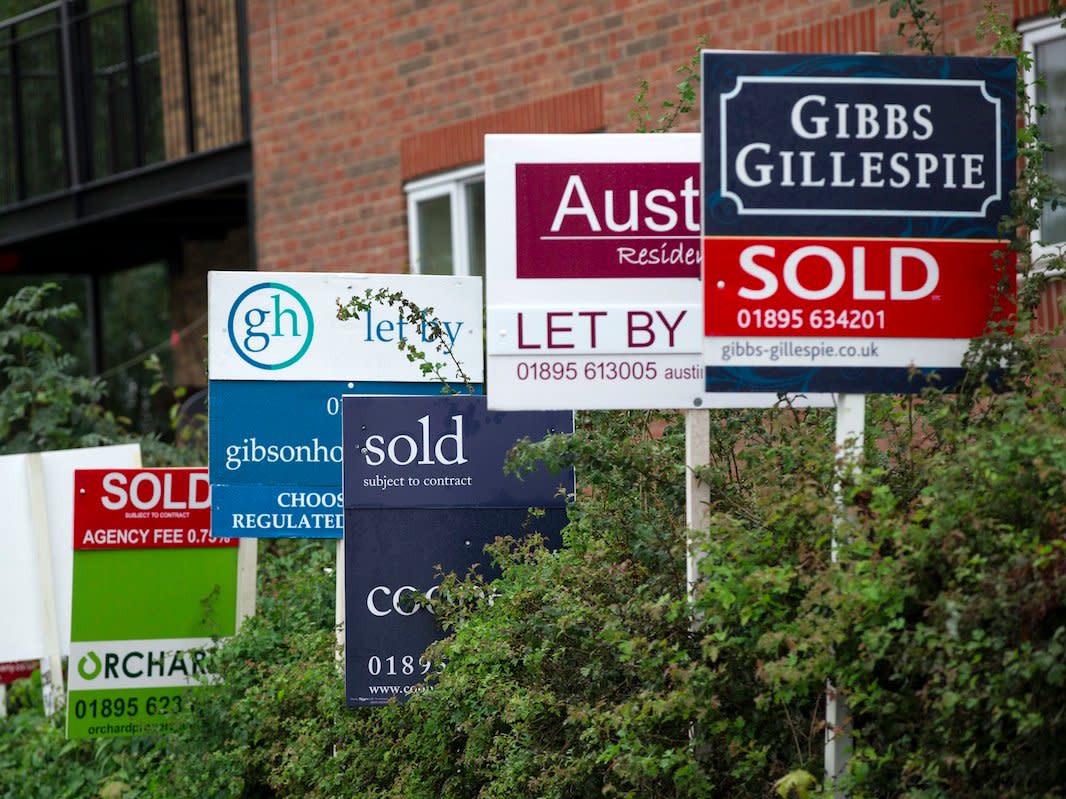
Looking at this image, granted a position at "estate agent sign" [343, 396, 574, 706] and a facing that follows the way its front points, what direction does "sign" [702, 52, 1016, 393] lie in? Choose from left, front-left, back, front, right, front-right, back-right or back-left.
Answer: front-left

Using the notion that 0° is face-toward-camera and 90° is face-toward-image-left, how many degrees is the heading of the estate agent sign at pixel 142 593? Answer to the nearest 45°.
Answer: approximately 0°

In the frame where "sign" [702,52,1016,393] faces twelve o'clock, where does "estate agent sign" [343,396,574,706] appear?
The estate agent sign is roughly at 4 o'clock from the sign.

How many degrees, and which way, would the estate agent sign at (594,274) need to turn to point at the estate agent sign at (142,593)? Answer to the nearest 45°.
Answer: approximately 135° to its right

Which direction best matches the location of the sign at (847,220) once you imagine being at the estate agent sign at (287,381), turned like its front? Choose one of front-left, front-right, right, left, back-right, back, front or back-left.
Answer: front-left

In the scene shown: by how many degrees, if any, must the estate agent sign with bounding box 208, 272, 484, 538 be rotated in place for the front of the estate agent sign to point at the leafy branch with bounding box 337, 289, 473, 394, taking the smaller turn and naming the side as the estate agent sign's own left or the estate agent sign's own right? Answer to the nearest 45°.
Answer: approximately 45° to the estate agent sign's own left

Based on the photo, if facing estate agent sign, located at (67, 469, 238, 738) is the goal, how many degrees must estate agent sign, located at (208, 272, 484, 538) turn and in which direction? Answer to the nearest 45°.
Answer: approximately 135° to its right

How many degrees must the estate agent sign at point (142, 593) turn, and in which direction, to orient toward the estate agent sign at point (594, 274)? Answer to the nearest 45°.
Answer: approximately 45° to its left

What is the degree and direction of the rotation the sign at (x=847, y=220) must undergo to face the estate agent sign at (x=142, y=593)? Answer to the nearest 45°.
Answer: approximately 135° to its right

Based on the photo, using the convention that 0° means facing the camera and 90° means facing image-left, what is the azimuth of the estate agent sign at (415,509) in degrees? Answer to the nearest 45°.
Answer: approximately 0°
